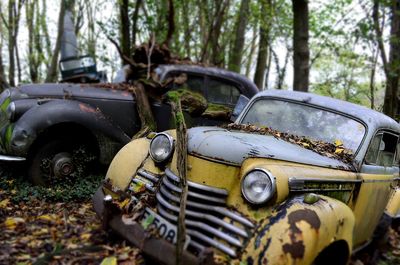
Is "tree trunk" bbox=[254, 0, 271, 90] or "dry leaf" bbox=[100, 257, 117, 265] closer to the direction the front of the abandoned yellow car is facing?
the dry leaf

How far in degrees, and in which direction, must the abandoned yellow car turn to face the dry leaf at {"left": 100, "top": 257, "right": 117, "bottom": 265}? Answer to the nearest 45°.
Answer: approximately 45° to its right

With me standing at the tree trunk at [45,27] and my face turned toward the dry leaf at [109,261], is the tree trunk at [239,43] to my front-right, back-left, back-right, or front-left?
front-left

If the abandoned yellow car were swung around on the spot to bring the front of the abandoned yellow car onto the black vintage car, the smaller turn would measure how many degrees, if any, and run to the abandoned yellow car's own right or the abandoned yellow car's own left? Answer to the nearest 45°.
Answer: approximately 90° to the abandoned yellow car's own right

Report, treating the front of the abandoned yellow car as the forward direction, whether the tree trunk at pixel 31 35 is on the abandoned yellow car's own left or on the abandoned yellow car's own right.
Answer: on the abandoned yellow car's own right

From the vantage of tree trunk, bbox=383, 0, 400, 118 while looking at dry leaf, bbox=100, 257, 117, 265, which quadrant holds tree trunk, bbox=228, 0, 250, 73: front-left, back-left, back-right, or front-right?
back-right

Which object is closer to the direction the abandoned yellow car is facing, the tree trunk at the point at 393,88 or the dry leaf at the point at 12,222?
the dry leaf

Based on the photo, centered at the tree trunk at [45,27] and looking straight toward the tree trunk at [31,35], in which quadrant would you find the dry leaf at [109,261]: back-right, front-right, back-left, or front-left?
front-left

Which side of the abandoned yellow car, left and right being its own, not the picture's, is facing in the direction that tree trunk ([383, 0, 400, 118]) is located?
back

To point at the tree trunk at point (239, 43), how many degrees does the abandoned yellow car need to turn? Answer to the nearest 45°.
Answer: approximately 135° to its right

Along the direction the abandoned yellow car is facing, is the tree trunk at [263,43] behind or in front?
behind

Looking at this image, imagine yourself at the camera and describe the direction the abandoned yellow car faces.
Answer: facing the viewer and to the left of the viewer

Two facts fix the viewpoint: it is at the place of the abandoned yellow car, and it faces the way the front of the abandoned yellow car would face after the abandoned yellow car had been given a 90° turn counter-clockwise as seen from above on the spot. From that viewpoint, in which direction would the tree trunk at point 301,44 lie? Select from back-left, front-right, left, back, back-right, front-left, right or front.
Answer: back-left
